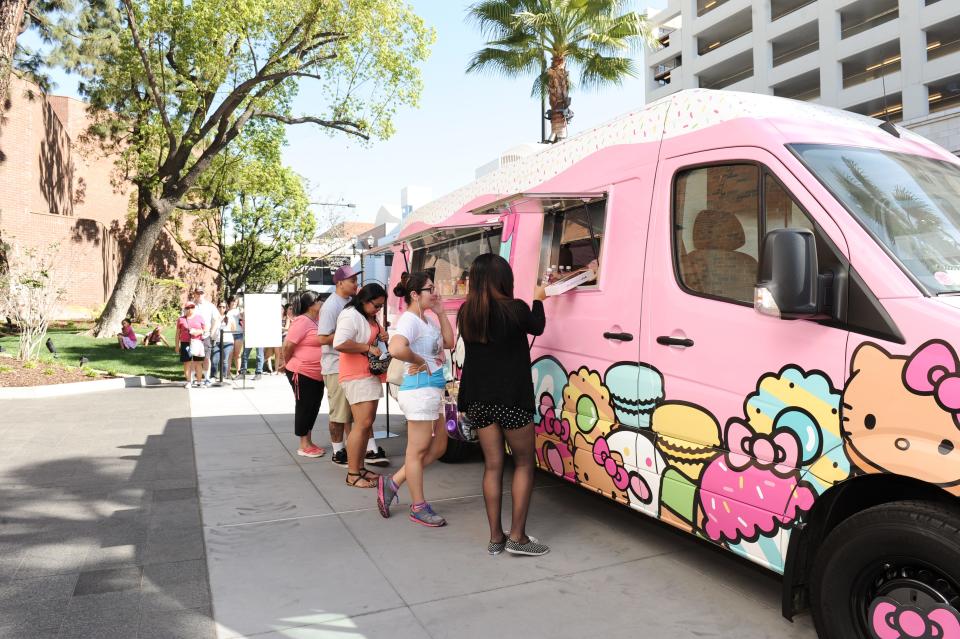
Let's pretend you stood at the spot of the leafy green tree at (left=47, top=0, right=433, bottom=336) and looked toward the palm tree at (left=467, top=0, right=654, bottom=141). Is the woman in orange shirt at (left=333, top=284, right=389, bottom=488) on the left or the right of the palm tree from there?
right

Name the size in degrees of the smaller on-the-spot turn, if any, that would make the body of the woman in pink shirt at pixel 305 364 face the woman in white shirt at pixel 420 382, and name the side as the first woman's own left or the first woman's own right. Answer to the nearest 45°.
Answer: approximately 90° to the first woman's own right

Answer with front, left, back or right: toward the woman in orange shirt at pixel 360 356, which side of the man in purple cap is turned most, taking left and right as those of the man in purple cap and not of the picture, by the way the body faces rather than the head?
right

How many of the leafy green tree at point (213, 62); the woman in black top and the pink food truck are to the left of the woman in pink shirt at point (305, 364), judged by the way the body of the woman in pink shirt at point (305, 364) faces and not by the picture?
1

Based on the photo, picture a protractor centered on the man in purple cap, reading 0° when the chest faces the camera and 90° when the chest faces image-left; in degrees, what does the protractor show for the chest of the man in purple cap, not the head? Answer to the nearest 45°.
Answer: approximately 270°

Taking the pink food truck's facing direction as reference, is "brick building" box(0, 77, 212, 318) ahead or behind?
behind

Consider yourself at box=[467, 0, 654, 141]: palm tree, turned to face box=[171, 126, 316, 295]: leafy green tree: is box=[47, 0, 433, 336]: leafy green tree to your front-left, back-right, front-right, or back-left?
front-left

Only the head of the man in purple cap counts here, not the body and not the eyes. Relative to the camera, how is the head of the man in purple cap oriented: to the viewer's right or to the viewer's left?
to the viewer's right

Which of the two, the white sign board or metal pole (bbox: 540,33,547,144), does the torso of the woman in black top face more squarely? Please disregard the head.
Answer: the metal pole

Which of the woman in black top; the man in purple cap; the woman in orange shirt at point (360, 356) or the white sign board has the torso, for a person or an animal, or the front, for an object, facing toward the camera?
the white sign board

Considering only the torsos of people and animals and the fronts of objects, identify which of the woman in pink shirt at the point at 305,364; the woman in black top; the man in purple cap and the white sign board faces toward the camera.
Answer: the white sign board

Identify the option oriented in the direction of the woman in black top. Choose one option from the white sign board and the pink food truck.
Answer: the white sign board

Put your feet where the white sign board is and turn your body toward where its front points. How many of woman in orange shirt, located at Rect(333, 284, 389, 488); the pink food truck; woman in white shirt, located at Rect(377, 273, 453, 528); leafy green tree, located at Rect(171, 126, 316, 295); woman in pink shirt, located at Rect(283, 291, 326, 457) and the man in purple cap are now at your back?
1

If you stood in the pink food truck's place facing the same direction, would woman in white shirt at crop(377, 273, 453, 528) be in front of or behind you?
behind

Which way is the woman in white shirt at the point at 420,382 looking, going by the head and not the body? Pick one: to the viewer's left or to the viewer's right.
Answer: to the viewer's right

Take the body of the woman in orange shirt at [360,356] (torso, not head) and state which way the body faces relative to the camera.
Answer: to the viewer's right
